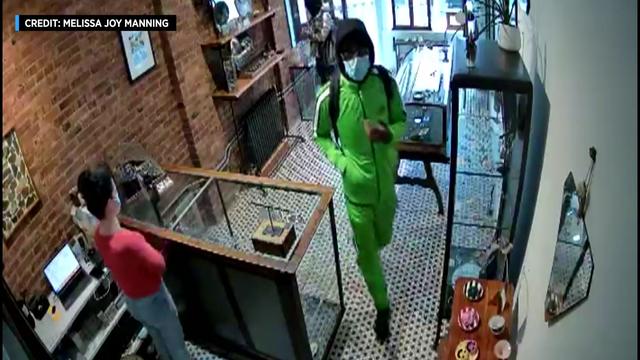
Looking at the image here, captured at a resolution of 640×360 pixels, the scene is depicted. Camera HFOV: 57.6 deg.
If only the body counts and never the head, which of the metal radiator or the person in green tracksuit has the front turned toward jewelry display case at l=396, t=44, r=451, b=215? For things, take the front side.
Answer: the metal radiator

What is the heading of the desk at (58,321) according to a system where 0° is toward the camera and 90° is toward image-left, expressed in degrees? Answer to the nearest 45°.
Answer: approximately 315°

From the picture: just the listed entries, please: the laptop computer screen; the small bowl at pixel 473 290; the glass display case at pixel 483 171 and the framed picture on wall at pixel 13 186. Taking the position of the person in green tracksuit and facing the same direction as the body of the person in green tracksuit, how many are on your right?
2

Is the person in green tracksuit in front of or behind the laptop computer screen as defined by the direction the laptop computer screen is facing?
in front

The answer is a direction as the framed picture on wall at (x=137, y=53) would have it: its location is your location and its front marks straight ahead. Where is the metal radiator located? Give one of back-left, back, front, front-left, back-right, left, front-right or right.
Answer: left

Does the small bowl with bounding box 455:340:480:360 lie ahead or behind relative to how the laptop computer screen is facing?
ahead

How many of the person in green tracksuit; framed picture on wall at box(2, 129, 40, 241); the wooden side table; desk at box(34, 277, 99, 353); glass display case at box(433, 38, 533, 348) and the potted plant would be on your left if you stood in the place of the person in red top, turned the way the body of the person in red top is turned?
2

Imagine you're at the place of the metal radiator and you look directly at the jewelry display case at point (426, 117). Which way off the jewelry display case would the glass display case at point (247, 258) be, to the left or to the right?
right

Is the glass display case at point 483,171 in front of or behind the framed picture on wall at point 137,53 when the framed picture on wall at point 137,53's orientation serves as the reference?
in front

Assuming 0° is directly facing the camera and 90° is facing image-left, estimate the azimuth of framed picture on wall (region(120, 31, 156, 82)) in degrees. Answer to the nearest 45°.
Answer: approximately 315°

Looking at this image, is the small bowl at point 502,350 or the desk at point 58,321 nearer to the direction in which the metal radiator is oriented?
the small bowl

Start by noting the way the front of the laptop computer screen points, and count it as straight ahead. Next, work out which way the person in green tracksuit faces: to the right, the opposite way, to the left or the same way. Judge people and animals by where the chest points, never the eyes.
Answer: to the right

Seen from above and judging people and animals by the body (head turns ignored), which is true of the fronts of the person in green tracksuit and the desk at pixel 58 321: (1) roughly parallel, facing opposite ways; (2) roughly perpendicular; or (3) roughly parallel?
roughly perpendicular
